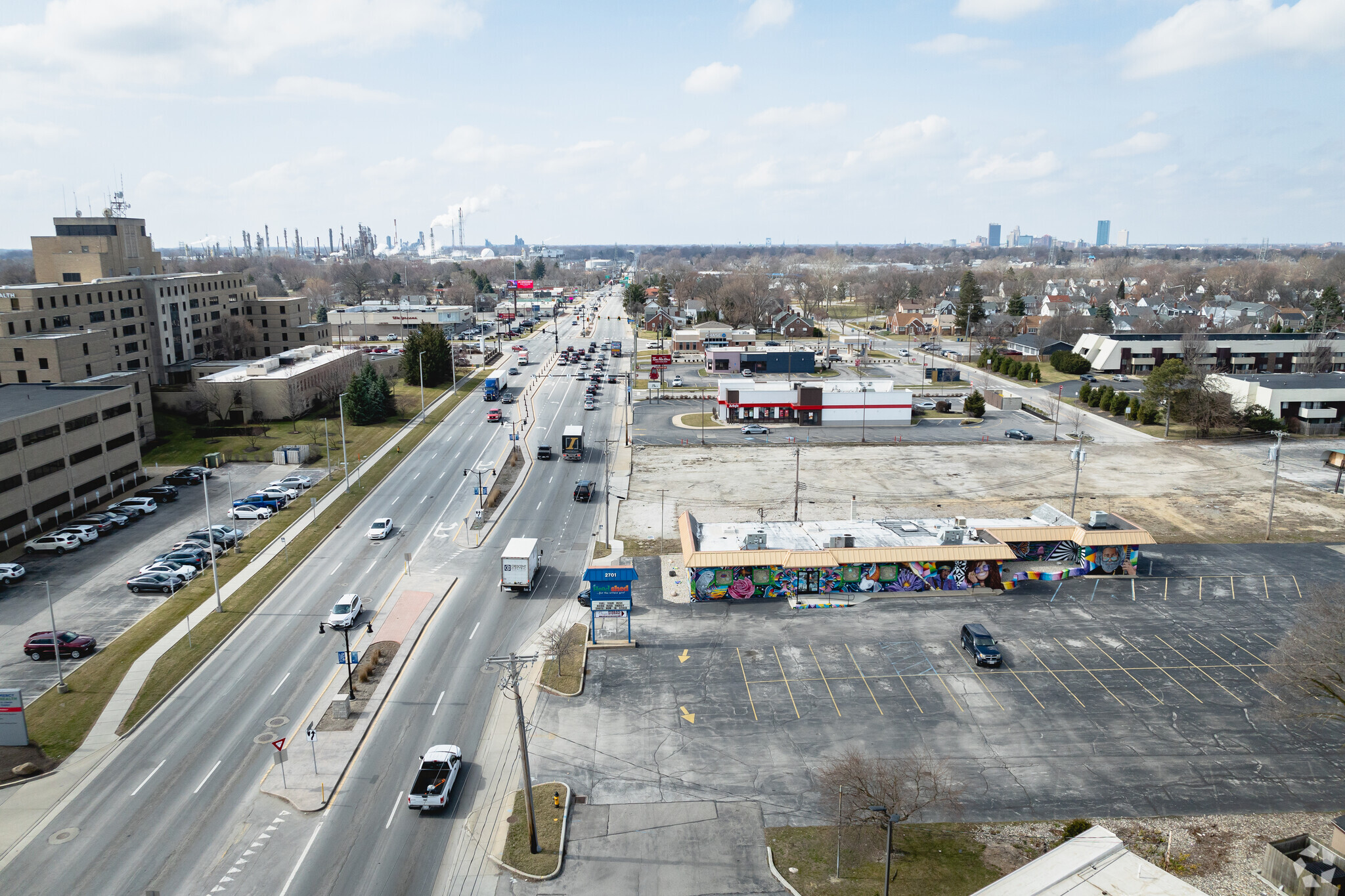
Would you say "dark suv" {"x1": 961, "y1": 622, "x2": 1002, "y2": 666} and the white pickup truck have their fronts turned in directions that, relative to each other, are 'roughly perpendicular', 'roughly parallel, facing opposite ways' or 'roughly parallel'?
roughly parallel, facing opposite ways

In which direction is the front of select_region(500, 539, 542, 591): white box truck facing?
away from the camera

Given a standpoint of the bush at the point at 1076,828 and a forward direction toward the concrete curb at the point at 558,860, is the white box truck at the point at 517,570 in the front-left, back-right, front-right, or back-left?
front-right

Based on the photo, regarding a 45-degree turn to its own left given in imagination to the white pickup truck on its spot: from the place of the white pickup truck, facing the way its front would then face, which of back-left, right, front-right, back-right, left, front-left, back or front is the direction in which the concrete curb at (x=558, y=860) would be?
back

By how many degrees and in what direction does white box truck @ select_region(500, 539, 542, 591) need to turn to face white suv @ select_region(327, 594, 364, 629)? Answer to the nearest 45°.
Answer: approximately 90° to its left

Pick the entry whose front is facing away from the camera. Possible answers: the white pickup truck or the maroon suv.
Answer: the white pickup truck

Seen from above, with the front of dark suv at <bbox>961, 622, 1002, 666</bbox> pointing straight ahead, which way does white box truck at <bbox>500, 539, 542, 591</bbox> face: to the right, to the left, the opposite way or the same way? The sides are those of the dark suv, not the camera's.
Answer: the opposite way

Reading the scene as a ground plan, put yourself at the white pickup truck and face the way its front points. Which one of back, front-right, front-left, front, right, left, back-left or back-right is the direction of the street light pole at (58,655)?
front-left

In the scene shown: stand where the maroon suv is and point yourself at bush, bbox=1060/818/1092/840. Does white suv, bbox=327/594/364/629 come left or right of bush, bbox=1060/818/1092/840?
left

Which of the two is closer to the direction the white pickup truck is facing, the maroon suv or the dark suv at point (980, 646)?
the maroon suv

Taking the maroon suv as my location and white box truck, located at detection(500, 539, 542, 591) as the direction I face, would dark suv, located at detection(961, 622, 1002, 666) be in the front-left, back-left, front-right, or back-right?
front-right

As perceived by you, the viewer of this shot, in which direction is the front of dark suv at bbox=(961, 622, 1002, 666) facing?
facing the viewer and to the right of the viewer

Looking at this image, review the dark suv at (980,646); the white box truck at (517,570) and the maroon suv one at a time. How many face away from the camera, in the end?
1

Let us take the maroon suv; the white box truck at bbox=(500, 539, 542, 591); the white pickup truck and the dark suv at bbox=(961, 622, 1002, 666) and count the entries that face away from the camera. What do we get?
2

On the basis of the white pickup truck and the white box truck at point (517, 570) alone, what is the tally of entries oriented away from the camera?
2

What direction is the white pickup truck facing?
away from the camera

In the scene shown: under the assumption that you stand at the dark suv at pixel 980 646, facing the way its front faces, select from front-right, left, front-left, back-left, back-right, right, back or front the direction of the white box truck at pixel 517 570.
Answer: back-right
